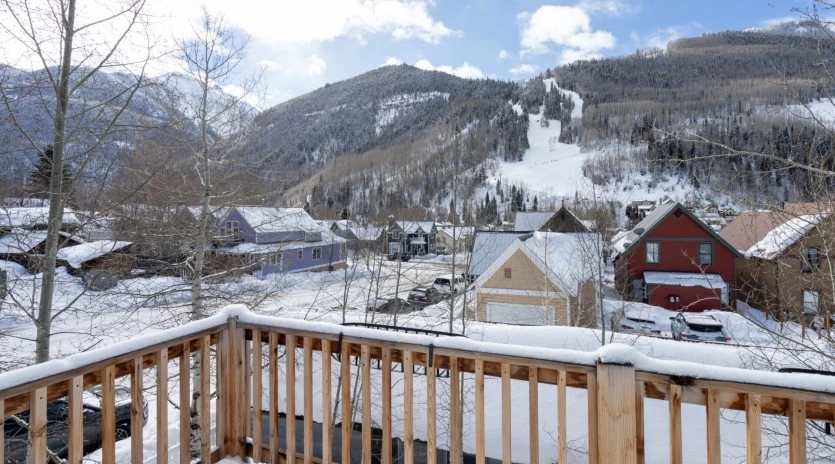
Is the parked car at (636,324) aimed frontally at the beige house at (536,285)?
no

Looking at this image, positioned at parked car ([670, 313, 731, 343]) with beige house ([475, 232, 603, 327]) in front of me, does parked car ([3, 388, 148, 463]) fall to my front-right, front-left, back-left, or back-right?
front-left

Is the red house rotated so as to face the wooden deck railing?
yes

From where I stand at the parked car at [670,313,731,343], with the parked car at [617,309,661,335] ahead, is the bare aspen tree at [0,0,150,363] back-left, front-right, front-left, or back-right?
front-left

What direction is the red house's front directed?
toward the camera

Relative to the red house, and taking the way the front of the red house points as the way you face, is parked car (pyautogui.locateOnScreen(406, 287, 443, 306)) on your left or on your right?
on your right

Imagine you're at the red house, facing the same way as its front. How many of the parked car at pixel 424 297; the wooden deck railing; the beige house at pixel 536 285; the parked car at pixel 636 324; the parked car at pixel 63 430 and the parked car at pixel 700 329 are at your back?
0

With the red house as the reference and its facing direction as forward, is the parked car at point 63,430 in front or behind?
in front

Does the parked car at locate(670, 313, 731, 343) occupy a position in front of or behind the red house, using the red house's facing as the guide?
in front
